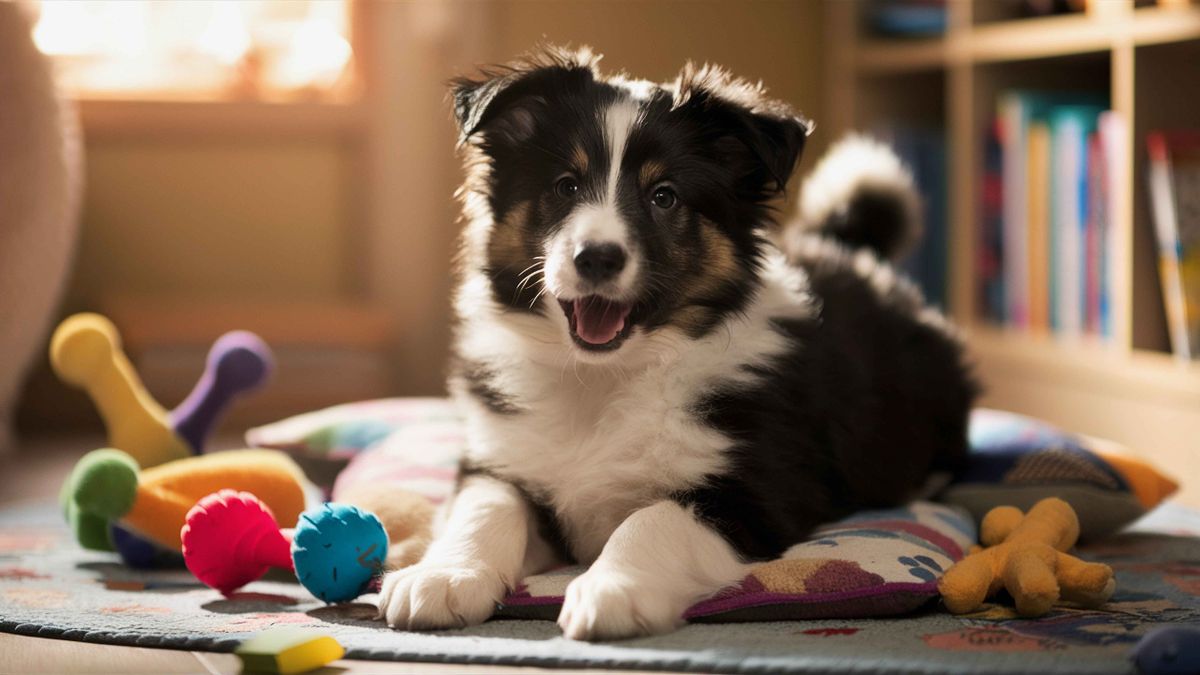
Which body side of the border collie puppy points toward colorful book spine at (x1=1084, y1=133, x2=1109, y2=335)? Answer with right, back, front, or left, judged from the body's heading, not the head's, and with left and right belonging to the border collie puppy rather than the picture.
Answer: back

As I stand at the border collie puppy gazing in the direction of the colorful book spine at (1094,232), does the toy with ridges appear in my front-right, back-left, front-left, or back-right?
back-left

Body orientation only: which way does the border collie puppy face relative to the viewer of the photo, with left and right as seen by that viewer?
facing the viewer and to the left of the viewer

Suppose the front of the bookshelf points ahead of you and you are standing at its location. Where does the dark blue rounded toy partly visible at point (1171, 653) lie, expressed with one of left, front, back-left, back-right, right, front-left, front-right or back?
front-left

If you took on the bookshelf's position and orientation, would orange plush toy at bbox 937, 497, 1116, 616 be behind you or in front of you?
in front

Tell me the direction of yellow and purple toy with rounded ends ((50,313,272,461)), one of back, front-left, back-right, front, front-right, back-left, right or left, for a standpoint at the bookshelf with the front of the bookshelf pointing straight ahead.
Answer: front

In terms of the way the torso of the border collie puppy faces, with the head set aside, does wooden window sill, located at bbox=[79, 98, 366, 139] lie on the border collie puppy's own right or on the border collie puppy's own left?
on the border collie puppy's own right

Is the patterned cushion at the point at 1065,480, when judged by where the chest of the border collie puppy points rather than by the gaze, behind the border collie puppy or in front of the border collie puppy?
behind

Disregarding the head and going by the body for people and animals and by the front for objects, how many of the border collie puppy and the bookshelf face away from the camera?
0

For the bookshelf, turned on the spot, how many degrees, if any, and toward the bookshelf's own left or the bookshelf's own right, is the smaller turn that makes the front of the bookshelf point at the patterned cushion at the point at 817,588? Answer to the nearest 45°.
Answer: approximately 45° to the bookshelf's own left

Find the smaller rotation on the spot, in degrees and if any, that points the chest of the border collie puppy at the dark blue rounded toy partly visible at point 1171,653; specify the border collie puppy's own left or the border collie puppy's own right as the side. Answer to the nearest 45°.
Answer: approximately 90° to the border collie puppy's own left
